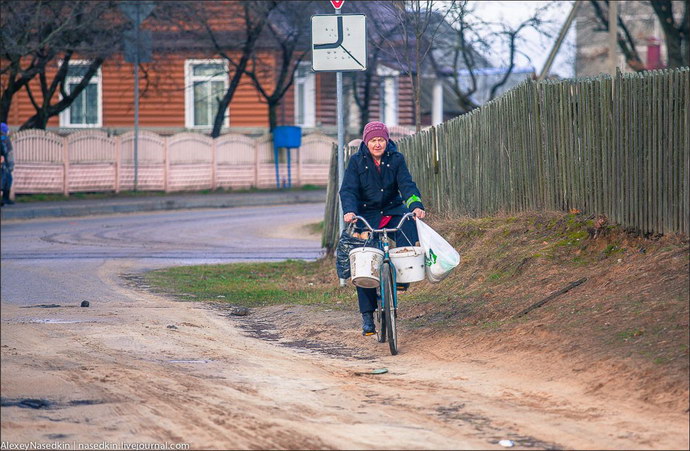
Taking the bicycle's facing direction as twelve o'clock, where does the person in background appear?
The person in background is roughly at 5 o'clock from the bicycle.

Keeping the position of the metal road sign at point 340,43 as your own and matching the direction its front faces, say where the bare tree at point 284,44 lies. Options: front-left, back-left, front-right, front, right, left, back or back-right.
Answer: back

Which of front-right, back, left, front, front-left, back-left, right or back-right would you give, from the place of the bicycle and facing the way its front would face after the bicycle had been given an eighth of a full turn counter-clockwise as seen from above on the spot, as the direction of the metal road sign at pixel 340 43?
back-left

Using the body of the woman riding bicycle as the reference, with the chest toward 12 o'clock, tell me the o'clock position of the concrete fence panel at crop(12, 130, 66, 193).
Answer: The concrete fence panel is roughly at 5 o'clock from the woman riding bicycle.

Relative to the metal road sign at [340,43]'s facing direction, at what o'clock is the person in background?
The person in background is roughly at 5 o'clock from the metal road sign.

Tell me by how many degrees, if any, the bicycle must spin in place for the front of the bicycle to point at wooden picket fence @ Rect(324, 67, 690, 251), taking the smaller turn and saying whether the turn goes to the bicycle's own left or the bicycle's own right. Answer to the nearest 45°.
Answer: approximately 135° to the bicycle's own left

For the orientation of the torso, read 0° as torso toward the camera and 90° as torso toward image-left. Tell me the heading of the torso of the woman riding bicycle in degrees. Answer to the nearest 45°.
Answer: approximately 0°

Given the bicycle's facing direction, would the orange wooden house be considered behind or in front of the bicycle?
behind

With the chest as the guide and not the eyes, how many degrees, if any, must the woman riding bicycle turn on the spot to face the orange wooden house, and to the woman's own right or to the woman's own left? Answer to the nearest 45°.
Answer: approximately 180°

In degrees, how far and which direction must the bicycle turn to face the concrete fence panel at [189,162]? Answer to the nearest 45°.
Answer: approximately 180°

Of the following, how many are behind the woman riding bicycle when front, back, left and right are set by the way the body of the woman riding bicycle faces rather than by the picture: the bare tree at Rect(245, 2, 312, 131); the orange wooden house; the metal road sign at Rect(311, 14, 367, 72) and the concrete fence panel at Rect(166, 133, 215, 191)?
4

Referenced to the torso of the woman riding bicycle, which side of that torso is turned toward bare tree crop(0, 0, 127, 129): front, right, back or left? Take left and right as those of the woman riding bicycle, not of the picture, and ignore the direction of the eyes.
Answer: back

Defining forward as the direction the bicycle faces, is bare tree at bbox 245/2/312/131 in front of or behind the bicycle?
behind

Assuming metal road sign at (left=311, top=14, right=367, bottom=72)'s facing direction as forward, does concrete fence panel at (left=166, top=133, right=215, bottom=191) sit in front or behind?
behind
